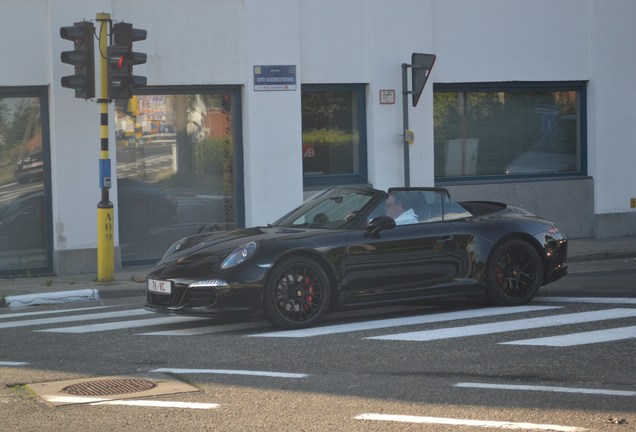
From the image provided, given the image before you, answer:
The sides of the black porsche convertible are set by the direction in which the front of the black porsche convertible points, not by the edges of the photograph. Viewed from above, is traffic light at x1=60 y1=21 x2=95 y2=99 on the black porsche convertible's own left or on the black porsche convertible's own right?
on the black porsche convertible's own right

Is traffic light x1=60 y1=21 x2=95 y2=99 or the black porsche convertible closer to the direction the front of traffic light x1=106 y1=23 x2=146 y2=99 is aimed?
the black porsche convertible

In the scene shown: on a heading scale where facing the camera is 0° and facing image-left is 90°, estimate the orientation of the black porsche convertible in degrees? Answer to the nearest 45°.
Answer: approximately 45°
